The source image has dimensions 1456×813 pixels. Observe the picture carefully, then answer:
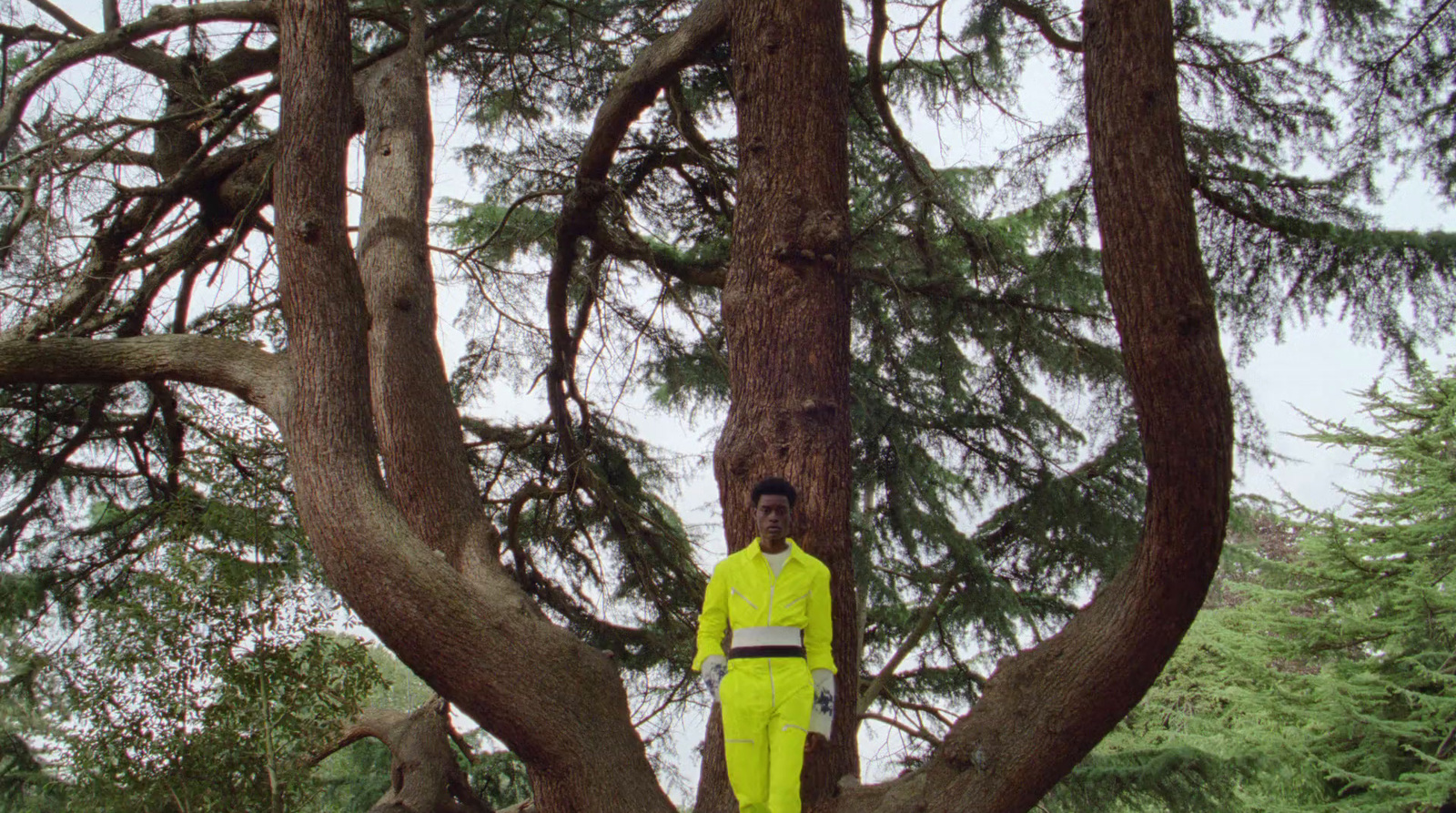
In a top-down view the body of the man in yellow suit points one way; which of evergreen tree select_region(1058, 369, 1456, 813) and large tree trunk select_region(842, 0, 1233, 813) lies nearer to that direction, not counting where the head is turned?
the large tree trunk

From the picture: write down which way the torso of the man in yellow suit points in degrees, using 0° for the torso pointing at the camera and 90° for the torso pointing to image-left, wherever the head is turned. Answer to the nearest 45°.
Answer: approximately 0°

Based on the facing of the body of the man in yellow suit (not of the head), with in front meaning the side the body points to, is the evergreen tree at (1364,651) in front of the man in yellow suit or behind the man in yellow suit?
behind

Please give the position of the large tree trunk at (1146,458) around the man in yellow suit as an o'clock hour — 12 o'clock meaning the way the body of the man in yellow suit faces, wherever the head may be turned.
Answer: The large tree trunk is roughly at 10 o'clock from the man in yellow suit.
